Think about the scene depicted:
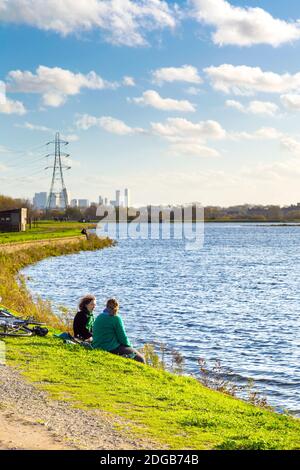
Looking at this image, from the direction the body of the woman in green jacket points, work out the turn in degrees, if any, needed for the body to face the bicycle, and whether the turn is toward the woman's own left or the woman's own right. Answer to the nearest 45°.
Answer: approximately 90° to the woman's own left

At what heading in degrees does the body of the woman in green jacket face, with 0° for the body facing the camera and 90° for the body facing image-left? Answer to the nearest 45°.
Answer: approximately 225°

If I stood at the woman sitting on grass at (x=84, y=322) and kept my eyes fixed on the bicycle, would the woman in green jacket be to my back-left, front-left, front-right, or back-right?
back-left

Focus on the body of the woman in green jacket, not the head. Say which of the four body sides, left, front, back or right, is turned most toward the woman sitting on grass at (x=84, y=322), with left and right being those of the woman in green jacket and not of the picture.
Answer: left
